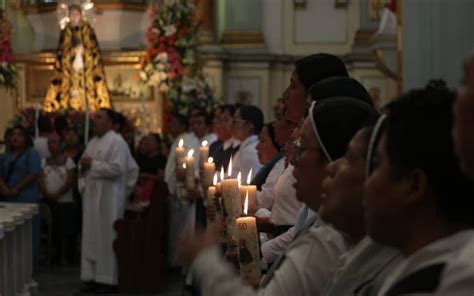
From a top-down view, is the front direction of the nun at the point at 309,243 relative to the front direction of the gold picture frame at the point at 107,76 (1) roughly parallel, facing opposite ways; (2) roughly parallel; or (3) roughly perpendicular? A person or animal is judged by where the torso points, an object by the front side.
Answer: roughly perpendicular

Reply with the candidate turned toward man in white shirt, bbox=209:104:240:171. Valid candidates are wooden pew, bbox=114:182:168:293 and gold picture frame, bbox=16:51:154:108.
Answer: the gold picture frame

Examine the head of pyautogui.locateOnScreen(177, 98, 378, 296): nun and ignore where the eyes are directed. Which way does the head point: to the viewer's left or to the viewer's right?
to the viewer's left

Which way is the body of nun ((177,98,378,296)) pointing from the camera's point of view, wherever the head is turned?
to the viewer's left

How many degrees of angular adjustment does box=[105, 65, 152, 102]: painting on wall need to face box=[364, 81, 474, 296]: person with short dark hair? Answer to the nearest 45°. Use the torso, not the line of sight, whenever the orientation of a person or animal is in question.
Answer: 0° — it already faces them

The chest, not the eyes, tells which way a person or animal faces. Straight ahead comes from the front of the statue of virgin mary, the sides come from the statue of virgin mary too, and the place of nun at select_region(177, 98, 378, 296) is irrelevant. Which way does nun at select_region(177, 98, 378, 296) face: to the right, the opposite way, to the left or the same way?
to the right

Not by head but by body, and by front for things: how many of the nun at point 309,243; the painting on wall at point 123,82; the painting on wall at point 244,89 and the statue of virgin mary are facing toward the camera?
3
